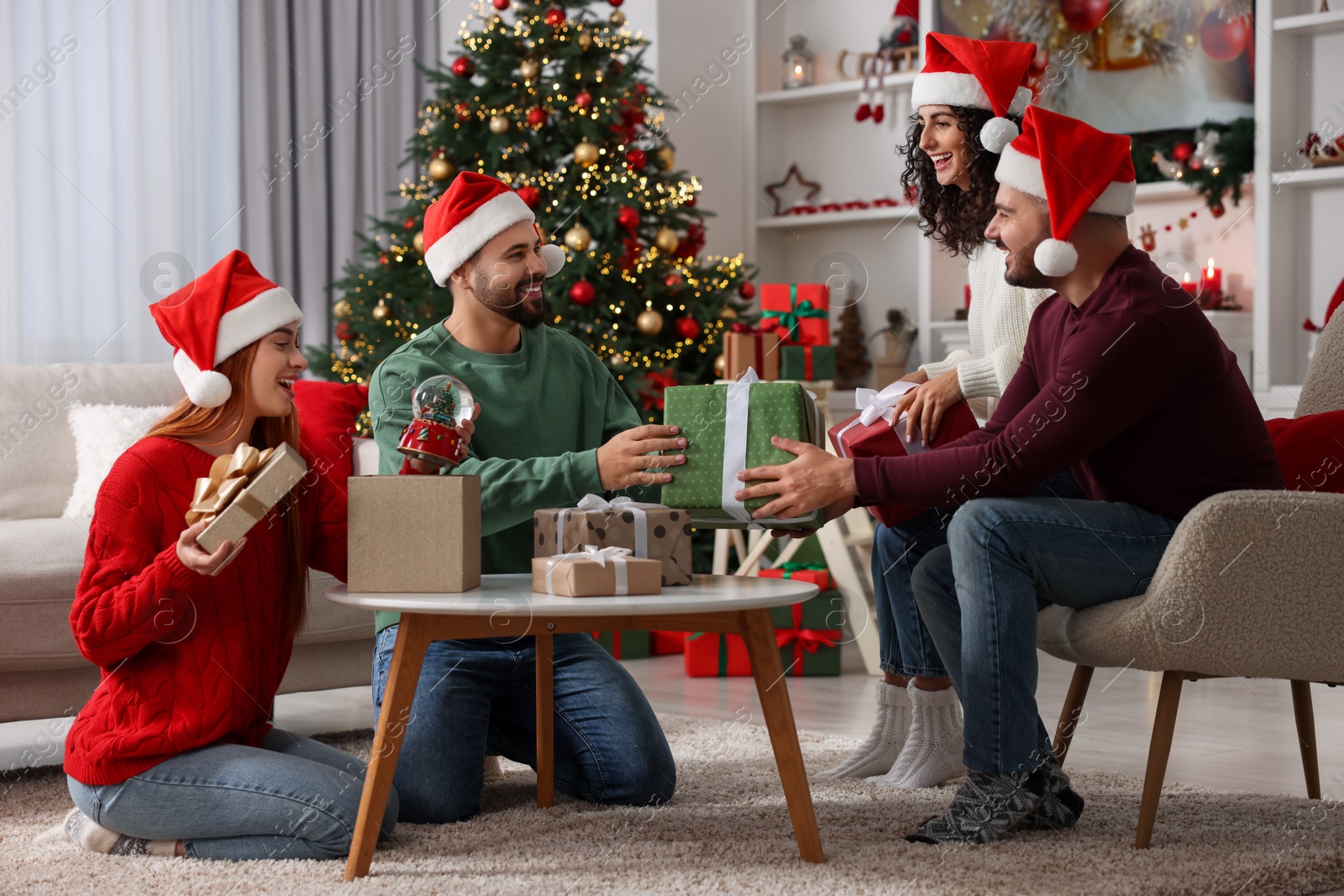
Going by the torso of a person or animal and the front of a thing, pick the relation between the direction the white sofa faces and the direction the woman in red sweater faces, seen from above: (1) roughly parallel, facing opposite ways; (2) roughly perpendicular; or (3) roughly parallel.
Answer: roughly perpendicular

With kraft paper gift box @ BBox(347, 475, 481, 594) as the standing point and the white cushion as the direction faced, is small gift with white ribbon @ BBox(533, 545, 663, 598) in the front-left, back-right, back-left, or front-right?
back-right

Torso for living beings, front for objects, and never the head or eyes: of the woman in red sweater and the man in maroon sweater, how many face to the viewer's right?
1

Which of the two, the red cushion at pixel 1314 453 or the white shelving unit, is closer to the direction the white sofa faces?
the red cushion

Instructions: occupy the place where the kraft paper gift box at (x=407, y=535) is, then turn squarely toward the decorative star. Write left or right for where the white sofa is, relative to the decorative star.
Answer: left

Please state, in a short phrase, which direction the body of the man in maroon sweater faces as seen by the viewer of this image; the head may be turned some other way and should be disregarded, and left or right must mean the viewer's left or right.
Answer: facing to the left of the viewer

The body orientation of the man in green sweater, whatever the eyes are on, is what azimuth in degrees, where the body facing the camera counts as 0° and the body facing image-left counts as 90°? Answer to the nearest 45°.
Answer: approximately 315°

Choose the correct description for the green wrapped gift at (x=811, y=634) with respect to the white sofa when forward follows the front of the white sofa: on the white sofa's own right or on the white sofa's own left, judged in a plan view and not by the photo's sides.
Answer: on the white sofa's own left

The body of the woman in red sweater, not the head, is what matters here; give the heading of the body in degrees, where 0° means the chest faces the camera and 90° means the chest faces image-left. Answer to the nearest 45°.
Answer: approximately 270°

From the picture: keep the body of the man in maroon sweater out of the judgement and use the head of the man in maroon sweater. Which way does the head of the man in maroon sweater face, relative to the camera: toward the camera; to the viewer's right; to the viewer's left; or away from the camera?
to the viewer's left

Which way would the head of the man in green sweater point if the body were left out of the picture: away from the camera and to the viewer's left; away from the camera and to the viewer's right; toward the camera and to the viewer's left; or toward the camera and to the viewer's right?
toward the camera and to the viewer's right
